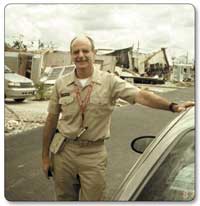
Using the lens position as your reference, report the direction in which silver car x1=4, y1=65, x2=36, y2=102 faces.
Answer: facing the viewer and to the right of the viewer

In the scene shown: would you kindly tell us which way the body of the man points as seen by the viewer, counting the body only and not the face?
toward the camera

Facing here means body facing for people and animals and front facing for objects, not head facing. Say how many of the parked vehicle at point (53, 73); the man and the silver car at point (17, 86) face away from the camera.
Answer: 0

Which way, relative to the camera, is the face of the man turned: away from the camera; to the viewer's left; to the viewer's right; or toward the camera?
toward the camera
